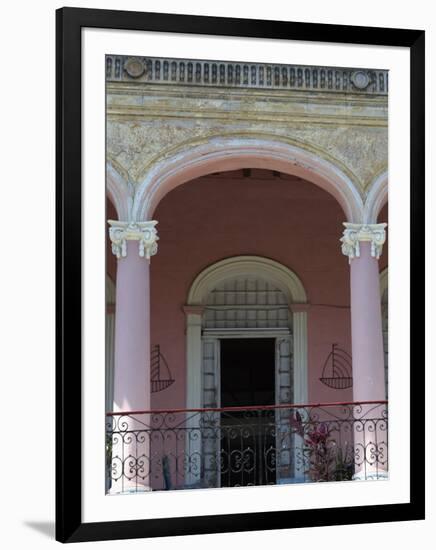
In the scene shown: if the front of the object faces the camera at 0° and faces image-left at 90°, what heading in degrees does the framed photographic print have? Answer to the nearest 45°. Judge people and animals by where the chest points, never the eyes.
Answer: approximately 315°
